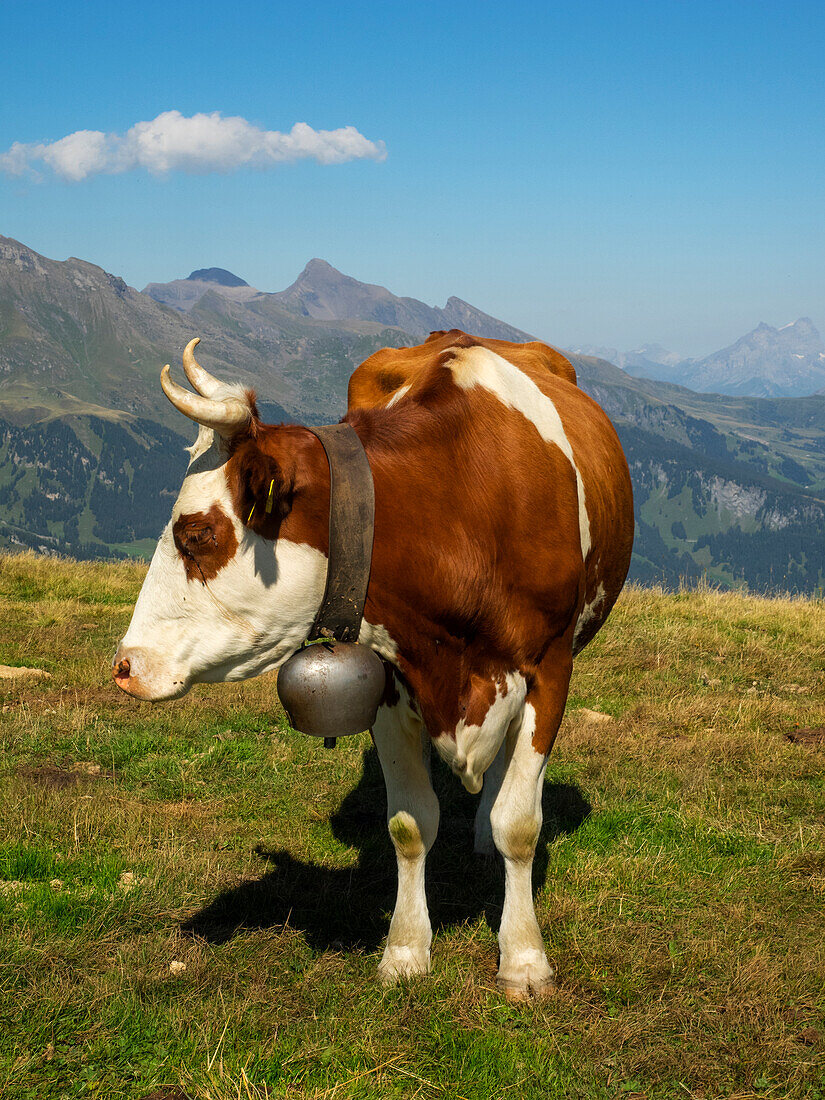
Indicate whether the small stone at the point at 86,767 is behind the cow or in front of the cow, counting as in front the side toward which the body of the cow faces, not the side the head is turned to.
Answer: behind

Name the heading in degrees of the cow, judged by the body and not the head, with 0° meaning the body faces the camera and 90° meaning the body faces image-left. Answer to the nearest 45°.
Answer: approximately 0°
